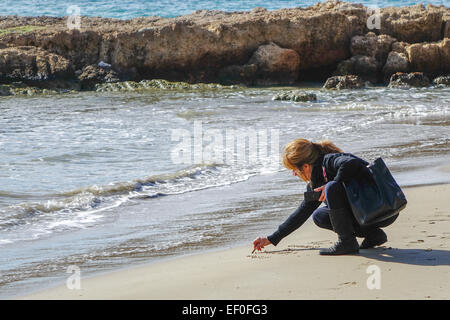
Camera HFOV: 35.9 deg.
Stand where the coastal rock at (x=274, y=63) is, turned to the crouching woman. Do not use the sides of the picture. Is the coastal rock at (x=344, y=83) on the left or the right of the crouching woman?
left

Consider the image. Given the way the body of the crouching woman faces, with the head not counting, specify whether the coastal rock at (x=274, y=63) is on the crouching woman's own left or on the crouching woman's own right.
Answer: on the crouching woman's own right

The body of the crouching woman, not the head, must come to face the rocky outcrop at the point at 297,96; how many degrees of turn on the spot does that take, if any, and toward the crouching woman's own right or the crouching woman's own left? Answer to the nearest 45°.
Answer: approximately 90° to the crouching woman's own right

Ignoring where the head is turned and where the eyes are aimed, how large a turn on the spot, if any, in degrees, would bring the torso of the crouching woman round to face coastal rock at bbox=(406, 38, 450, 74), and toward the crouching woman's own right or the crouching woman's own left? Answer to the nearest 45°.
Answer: approximately 90° to the crouching woman's own right

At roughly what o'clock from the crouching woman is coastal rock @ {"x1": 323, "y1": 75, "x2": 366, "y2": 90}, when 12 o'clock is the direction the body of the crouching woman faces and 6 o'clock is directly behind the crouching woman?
The coastal rock is roughly at 3 o'clock from the crouching woman.

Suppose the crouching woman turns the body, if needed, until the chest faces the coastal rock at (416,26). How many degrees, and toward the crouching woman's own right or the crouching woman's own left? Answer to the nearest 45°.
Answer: approximately 90° to the crouching woman's own right

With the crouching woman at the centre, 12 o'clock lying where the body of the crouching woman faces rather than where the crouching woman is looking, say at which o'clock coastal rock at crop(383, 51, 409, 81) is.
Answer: The coastal rock is roughly at 3 o'clock from the crouching woman.

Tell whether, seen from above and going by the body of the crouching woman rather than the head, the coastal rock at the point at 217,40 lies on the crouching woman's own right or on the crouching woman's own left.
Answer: on the crouching woman's own right

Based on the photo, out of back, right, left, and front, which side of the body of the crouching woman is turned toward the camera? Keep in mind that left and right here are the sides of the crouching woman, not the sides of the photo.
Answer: left
